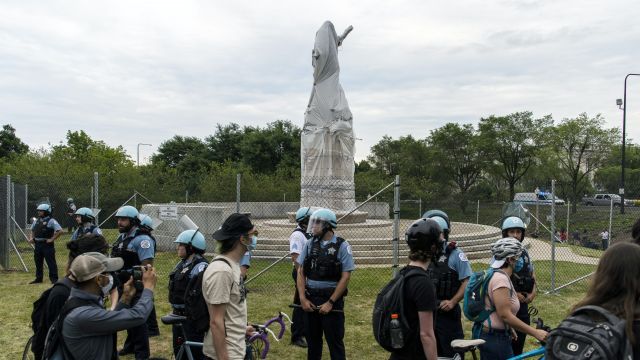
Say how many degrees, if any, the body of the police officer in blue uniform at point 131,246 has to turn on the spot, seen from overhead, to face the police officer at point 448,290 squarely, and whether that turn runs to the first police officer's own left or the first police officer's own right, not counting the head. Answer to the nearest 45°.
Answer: approximately 90° to the first police officer's own left

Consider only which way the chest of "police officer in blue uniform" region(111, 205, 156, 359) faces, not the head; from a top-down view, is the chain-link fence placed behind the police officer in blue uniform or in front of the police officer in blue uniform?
behind

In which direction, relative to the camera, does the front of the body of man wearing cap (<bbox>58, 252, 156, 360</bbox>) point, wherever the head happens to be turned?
to the viewer's right

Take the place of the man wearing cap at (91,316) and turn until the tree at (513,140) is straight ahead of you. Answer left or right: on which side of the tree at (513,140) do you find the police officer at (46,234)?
left

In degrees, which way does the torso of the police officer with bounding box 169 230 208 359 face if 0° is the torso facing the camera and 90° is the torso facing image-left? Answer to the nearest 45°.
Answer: approximately 45°

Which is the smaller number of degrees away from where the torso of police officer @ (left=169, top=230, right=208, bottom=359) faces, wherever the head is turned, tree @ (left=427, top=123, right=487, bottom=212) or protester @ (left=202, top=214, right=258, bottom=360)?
the protester

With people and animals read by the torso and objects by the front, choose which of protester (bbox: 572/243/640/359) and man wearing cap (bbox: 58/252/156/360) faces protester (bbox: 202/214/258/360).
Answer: the man wearing cap

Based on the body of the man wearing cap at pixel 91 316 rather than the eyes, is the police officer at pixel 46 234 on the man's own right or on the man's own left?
on the man's own left

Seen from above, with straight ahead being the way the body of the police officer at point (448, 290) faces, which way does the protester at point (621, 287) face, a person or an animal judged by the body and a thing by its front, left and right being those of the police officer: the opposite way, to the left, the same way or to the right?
the opposite way

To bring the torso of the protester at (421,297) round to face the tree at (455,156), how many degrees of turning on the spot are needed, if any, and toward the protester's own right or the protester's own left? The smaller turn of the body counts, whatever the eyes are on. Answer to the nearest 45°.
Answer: approximately 45° to the protester's own left

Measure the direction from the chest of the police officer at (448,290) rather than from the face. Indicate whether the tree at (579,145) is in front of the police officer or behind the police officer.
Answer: behind

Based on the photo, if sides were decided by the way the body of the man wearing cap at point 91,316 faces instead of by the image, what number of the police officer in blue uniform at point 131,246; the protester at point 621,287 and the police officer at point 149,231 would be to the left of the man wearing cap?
2

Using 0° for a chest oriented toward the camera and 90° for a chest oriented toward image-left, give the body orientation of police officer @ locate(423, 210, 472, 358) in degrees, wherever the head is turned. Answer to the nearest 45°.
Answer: approximately 45°
